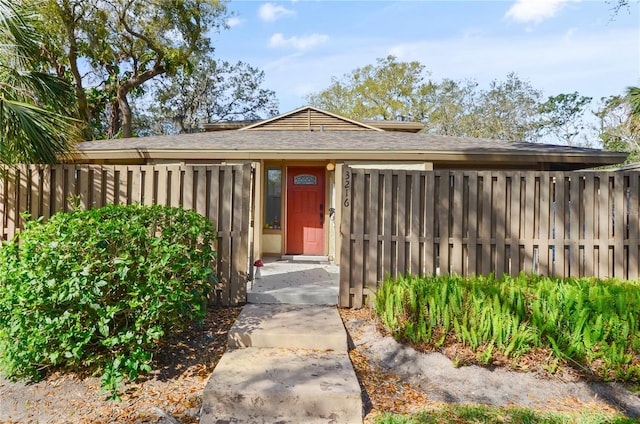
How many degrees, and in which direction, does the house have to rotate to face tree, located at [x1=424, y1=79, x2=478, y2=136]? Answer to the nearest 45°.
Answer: approximately 180°

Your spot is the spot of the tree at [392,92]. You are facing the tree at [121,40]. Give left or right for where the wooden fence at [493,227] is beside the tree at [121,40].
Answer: left

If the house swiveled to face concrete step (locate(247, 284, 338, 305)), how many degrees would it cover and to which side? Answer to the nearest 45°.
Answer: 0° — it already faces it

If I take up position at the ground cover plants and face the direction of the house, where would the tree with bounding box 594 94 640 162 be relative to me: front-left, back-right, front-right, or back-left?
front-right

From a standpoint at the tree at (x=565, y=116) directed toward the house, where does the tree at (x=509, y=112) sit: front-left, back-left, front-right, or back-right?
front-right

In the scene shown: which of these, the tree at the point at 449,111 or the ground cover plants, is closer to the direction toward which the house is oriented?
the ground cover plants

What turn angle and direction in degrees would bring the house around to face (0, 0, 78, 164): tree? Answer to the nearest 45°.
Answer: approximately 45° to its right

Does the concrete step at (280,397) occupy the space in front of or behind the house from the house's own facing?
in front

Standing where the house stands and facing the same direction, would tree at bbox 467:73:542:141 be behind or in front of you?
behind

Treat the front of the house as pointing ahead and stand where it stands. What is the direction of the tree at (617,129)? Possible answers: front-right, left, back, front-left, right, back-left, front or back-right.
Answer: back-left

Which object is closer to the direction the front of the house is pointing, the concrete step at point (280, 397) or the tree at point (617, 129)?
the concrete step

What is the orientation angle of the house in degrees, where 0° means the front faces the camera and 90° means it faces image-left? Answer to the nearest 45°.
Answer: approximately 0°

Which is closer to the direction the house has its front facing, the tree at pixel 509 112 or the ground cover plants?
the ground cover plants

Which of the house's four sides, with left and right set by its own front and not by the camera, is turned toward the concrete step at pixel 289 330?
front

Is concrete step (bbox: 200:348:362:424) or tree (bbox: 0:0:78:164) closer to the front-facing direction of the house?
the concrete step

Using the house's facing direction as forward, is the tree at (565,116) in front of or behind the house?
behind

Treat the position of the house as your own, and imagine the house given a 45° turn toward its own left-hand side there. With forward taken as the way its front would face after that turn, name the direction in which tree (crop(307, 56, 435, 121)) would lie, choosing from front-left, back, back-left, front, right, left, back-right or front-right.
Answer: back-left

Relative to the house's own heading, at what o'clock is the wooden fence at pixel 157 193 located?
The wooden fence is roughly at 1 o'clock from the house.

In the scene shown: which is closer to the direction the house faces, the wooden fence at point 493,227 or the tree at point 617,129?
the wooden fence
